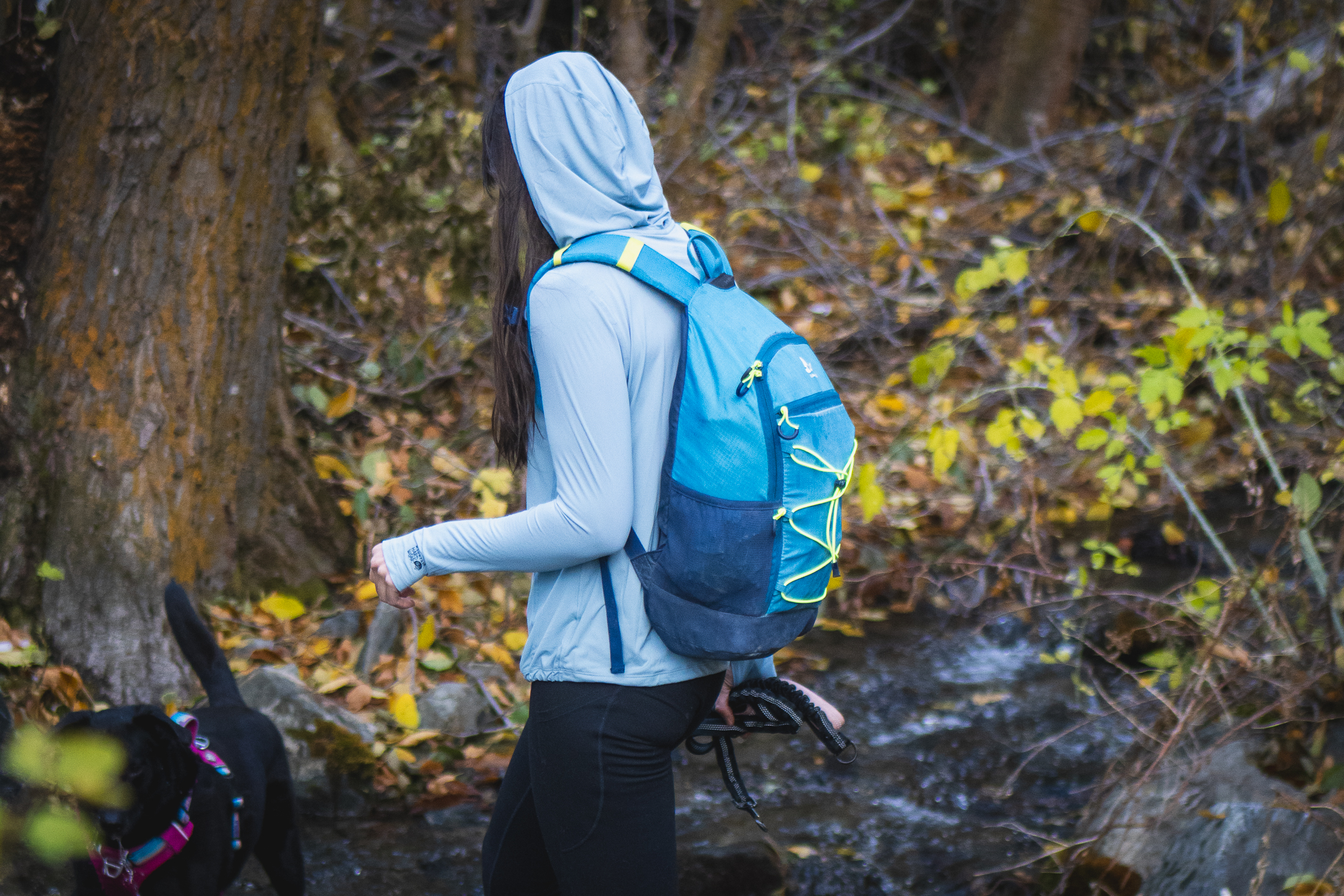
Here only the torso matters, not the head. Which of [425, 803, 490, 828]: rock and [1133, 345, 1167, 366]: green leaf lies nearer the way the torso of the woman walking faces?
the rock

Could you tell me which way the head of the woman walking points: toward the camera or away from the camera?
away from the camera

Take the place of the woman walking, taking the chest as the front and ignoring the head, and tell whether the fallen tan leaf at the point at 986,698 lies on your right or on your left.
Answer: on your right

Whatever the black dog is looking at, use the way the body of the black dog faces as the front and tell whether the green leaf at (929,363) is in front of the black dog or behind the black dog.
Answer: behind

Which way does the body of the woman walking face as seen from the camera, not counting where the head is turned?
to the viewer's left
